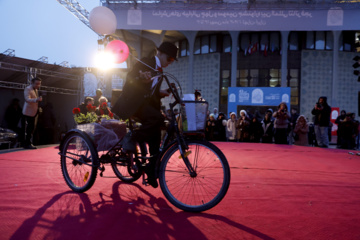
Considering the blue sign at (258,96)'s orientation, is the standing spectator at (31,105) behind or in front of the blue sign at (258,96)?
in front

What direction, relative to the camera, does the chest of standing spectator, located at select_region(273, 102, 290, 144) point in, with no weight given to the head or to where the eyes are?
toward the camera

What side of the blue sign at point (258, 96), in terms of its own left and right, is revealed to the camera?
front

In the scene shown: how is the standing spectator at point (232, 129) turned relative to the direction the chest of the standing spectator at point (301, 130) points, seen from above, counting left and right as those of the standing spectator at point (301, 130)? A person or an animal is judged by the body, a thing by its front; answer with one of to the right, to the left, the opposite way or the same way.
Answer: the same way

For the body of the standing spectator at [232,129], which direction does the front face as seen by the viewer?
toward the camera

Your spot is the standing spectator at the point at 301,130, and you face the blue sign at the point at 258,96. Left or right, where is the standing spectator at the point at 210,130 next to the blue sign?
left

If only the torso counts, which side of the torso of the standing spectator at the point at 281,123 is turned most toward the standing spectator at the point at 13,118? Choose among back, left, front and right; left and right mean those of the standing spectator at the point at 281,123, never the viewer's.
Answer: right

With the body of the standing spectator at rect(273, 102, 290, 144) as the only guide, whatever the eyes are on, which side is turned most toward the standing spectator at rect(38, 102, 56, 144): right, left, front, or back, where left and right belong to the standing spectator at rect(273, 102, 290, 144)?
right

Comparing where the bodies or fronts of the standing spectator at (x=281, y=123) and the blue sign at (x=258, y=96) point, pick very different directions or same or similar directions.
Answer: same or similar directions

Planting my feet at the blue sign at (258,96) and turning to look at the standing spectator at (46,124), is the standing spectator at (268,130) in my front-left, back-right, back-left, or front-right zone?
front-left

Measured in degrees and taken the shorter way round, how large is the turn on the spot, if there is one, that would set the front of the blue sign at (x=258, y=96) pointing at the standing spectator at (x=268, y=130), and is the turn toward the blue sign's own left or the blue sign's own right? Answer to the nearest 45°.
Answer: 0° — it already faces them
